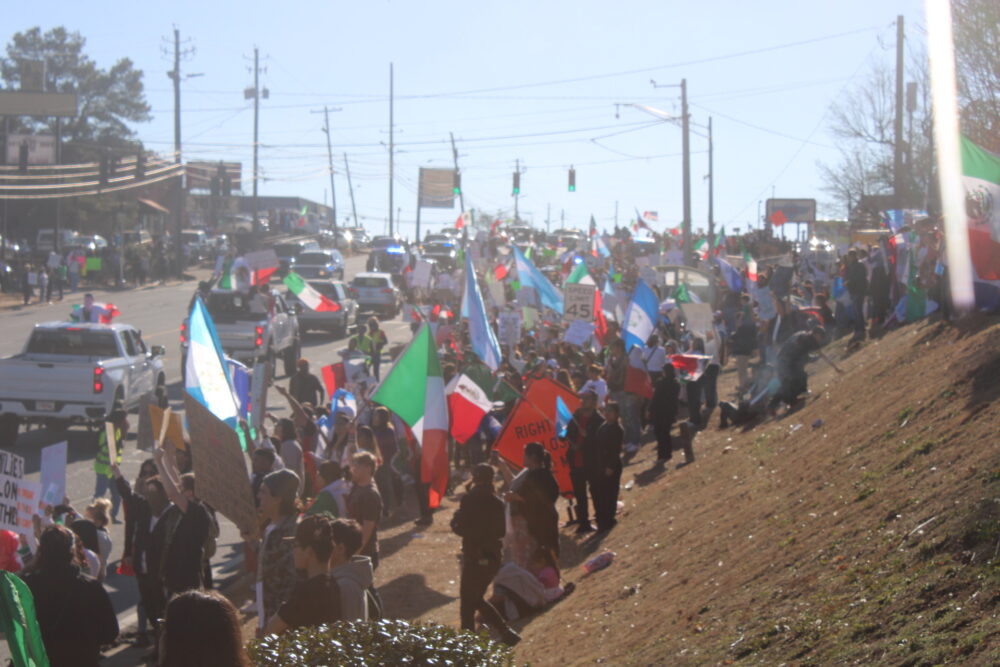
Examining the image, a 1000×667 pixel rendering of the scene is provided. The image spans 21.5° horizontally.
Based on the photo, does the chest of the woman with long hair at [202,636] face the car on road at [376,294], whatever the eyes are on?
yes

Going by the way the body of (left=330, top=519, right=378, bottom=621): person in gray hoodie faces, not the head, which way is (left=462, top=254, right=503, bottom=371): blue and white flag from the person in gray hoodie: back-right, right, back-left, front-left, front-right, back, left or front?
right

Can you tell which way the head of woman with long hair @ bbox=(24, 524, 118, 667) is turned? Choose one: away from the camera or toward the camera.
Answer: away from the camera

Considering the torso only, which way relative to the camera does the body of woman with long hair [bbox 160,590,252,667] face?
away from the camera

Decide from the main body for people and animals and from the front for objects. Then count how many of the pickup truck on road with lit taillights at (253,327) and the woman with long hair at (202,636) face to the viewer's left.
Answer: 0

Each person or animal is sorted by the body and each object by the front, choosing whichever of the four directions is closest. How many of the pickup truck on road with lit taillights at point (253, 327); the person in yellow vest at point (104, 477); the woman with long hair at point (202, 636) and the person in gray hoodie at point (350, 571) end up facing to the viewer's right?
1

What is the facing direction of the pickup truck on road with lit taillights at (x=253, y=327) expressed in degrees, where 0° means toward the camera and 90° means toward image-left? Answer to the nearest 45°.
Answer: approximately 180°
